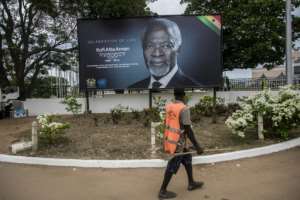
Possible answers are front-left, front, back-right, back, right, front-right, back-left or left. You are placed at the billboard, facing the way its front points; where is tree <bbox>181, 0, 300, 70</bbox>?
back-left

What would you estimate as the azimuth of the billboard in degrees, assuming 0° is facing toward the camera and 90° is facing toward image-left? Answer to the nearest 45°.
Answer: approximately 0°

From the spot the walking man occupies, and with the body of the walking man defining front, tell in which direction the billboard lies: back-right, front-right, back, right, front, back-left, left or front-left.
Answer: front-left

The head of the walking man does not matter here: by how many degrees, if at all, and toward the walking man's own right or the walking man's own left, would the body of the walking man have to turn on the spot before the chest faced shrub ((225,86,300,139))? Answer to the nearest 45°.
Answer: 0° — they already face it

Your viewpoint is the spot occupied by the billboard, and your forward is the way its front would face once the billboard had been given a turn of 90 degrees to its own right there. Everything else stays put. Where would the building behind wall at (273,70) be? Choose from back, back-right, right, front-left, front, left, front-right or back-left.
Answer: back-right

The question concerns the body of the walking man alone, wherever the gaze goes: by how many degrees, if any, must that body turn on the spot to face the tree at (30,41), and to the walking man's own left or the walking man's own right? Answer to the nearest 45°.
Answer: approximately 90° to the walking man's own left

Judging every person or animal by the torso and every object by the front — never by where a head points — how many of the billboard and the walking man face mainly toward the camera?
1

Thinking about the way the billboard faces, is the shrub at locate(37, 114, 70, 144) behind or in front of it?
in front

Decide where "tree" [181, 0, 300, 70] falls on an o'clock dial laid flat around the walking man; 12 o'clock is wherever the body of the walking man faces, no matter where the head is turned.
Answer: The tree is roughly at 11 o'clock from the walking man.
